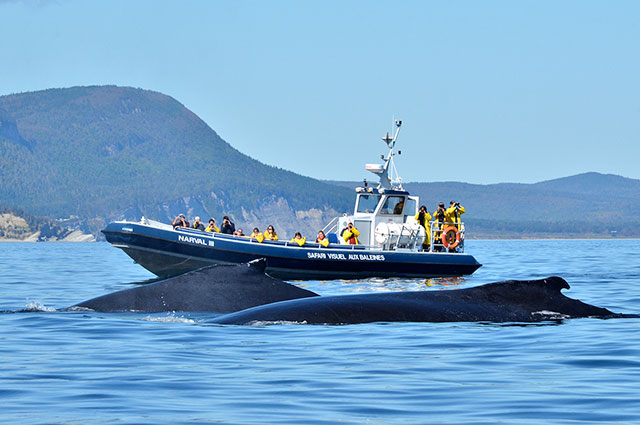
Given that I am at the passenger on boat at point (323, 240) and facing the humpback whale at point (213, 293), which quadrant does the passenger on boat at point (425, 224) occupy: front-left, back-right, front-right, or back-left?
back-left

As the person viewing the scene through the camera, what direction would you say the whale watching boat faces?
facing to the left of the viewer

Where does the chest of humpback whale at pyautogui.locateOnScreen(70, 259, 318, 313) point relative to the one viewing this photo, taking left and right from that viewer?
facing to the left of the viewer

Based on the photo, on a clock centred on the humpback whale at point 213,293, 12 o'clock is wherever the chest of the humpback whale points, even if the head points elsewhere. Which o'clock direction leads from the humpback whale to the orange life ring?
The orange life ring is roughly at 4 o'clock from the humpback whale.

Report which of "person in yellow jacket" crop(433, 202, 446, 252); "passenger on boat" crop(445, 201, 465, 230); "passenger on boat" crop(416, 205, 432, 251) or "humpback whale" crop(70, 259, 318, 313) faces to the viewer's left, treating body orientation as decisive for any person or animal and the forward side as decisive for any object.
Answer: the humpback whale

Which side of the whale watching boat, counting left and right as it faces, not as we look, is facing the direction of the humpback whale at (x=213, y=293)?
left

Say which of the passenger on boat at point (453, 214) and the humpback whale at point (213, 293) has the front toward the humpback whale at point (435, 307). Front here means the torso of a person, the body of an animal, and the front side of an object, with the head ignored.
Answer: the passenger on boat

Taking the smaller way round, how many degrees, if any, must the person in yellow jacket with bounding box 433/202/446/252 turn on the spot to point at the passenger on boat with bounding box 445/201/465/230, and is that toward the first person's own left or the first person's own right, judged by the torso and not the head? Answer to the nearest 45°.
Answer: approximately 90° to the first person's own left

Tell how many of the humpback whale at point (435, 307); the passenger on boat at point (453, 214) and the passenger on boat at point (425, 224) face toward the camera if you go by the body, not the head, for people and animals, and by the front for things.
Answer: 2

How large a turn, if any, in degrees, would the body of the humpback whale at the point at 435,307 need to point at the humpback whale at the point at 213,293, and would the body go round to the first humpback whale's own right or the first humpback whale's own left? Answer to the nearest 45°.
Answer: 0° — it already faces it

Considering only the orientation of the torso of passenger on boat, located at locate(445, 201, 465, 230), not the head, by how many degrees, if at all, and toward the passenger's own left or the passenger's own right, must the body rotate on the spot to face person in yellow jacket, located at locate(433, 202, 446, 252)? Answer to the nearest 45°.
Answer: approximately 90° to the passenger's own right
